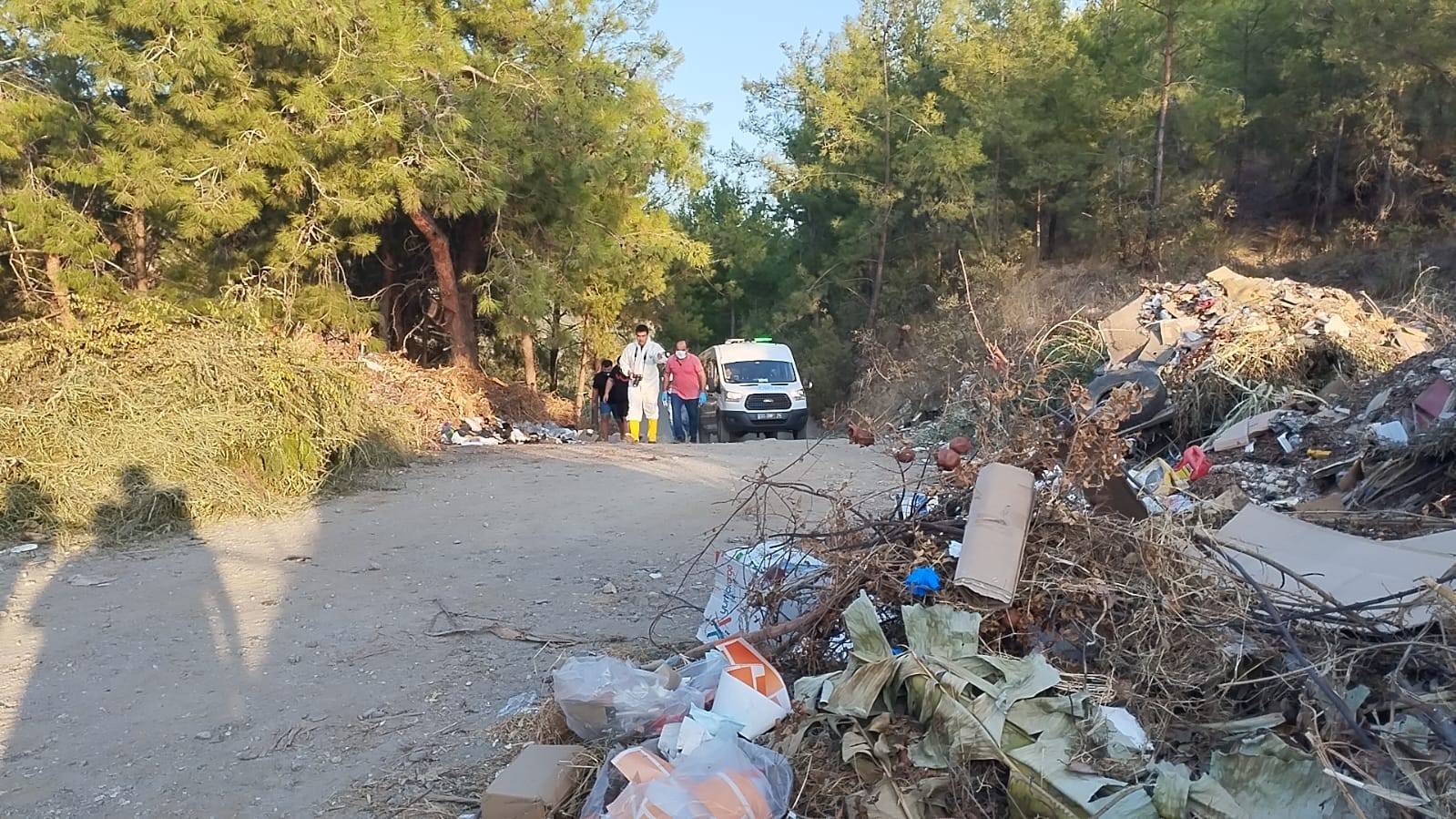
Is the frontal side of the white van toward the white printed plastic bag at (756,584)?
yes

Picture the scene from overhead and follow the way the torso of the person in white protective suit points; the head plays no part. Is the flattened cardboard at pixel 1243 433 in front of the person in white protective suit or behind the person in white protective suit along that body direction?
in front

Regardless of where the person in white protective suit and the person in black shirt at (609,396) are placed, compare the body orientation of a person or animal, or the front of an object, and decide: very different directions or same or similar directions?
same or similar directions

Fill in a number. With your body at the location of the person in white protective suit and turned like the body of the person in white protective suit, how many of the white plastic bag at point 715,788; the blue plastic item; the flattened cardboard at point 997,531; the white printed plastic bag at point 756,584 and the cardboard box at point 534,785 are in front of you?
5

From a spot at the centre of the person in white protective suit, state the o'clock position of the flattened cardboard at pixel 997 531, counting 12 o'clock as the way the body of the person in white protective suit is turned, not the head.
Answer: The flattened cardboard is roughly at 12 o'clock from the person in white protective suit.

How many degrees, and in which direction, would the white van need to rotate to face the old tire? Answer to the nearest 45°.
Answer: approximately 45° to its left

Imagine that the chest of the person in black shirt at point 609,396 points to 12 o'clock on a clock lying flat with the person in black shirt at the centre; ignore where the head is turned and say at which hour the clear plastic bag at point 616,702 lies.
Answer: The clear plastic bag is roughly at 12 o'clock from the person in black shirt.

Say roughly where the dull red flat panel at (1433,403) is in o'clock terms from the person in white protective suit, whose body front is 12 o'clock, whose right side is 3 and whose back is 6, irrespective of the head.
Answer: The dull red flat panel is roughly at 11 o'clock from the person in white protective suit.

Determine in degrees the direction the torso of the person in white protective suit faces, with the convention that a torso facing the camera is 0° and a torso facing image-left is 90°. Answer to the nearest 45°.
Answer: approximately 0°

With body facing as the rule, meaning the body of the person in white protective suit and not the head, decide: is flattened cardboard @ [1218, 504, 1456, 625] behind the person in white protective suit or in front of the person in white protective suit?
in front

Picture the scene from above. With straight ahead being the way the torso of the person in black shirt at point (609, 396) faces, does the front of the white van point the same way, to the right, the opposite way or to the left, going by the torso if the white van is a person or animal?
the same way

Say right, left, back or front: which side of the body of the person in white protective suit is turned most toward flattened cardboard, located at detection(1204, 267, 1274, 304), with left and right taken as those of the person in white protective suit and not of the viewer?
left

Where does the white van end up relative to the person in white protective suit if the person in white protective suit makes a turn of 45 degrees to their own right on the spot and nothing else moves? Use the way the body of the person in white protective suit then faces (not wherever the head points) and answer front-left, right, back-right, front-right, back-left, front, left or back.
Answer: back

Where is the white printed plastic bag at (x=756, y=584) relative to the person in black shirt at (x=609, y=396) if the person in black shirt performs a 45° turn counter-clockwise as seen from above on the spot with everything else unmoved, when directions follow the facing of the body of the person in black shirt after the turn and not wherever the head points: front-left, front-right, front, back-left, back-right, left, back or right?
front-right

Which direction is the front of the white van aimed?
toward the camera

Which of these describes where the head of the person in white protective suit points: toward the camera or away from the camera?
toward the camera

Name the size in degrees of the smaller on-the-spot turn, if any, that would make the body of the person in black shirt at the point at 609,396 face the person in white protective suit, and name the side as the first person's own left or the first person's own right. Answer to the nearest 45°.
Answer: approximately 45° to the first person's own left
